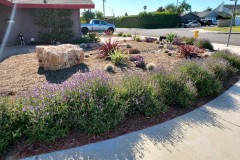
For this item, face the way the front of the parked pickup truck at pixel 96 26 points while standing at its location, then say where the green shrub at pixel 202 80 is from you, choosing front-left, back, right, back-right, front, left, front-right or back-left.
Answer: right

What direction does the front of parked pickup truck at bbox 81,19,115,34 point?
to the viewer's right

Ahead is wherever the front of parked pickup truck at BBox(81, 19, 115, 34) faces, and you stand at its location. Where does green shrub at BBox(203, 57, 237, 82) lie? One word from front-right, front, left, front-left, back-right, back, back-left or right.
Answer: right

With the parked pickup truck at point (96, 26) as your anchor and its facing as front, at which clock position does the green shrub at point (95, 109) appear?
The green shrub is roughly at 3 o'clock from the parked pickup truck.

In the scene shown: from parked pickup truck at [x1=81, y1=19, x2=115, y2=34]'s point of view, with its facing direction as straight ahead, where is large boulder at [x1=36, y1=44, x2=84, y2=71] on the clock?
The large boulder is roughly at 3 o'clock from the parked pickup truck.

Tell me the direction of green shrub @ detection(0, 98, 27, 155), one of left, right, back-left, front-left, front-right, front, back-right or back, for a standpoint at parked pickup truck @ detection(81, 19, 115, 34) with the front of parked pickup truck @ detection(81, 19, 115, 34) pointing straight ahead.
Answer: right
